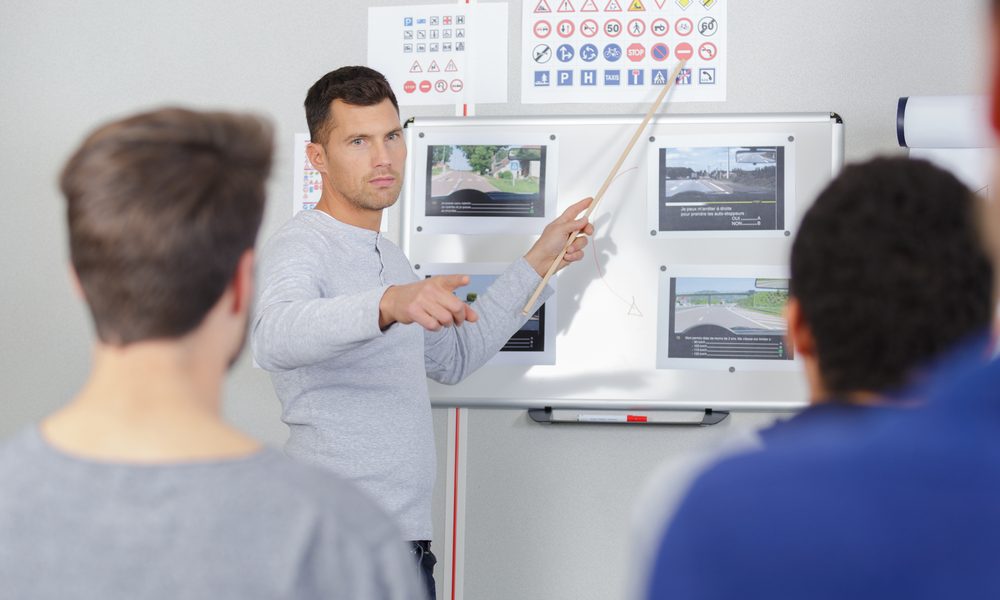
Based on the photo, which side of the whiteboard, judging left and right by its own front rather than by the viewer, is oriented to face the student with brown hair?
front

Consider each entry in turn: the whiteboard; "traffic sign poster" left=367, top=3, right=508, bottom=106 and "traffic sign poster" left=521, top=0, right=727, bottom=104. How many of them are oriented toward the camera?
3

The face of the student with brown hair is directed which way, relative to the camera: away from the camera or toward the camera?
away from the camera

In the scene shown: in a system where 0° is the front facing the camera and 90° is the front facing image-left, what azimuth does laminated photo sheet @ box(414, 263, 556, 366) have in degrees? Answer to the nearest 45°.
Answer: approximately 0°

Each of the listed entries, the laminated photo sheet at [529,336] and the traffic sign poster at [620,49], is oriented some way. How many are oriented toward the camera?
2

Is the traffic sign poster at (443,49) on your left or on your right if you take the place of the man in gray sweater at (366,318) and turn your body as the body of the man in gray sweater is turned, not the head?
on your left

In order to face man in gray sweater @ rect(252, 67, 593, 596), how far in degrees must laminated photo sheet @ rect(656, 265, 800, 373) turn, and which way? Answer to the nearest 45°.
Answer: approximately 45° to its right

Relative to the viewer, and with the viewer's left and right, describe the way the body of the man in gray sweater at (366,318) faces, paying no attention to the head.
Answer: facing the viewer and to the right of the viewer
